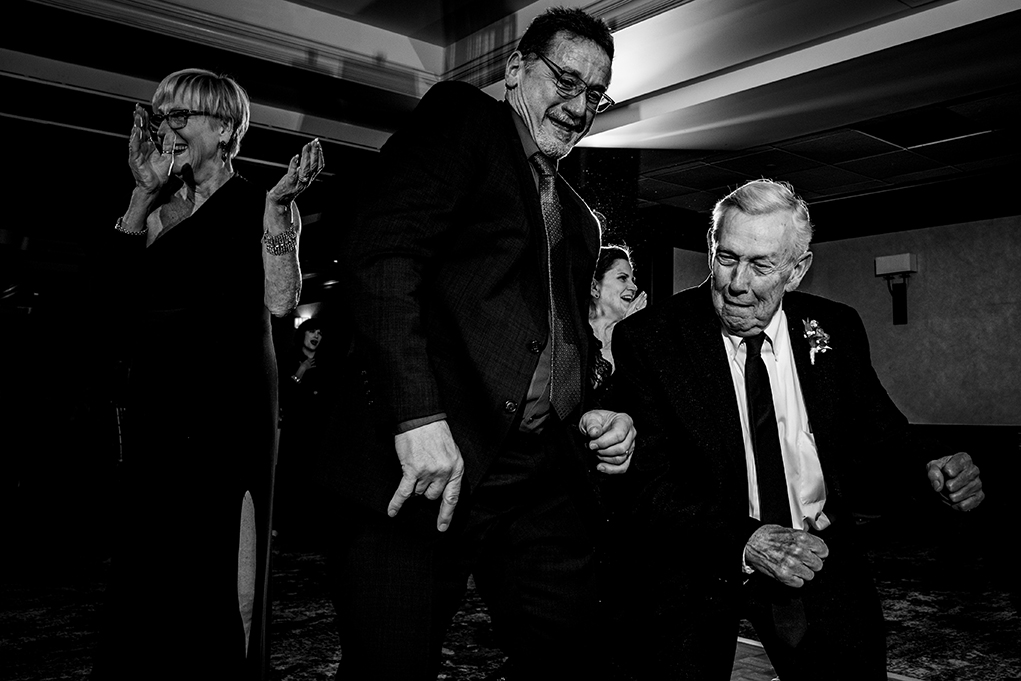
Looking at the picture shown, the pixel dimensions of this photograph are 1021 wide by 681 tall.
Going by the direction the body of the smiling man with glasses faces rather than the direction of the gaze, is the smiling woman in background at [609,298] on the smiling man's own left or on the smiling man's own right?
on the smiling man's own left

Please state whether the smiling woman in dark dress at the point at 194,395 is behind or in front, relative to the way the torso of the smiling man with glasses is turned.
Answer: behind

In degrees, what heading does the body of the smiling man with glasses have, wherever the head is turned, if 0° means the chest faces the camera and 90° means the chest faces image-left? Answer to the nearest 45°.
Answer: approximately 315°

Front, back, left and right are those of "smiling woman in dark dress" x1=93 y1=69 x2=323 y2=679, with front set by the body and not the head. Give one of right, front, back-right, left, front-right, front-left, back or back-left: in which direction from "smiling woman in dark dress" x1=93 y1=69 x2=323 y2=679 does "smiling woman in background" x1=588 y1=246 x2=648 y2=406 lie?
back

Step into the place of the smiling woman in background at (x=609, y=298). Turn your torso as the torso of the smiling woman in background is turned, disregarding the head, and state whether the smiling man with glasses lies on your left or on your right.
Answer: on your right
